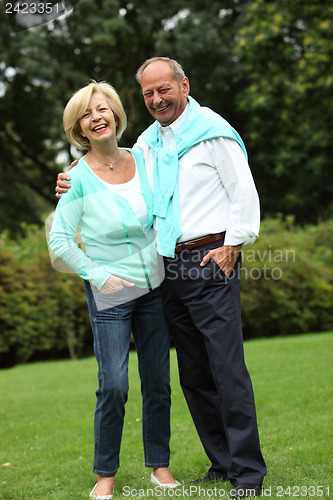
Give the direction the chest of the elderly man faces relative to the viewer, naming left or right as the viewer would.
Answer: facing the viewer and to the left of the viewer

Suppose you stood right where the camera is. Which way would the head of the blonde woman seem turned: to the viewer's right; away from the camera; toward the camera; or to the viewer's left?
toward the camera

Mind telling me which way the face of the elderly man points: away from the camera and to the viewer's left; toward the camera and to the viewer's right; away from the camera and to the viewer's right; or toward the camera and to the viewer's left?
toward the camera and to the viewer's left

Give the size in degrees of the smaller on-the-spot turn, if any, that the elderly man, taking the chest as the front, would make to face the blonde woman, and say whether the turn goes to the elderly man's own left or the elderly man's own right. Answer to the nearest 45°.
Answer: approximately 45° to the elderly man's own right
